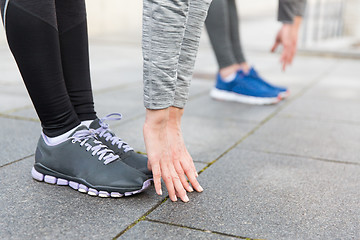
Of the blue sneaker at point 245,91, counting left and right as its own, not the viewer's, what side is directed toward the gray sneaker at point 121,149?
right

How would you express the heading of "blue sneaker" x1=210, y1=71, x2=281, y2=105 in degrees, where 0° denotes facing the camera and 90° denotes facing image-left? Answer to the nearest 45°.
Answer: approximately 270°
